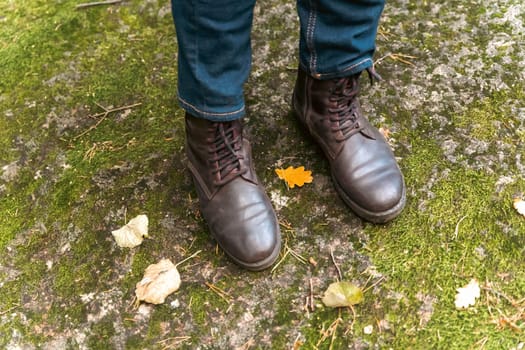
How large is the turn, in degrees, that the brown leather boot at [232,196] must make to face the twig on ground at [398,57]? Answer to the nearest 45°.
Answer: approximately 90° to its left

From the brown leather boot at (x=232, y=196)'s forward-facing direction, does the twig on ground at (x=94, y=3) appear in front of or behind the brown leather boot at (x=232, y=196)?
behind

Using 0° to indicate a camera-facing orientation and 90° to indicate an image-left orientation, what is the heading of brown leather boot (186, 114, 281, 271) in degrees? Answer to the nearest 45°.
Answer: approximately 315°

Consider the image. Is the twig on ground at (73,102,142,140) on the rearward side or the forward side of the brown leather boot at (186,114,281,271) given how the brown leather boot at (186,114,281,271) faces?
on the rearward side

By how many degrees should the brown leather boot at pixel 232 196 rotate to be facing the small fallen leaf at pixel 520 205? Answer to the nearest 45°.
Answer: approximately 45° to its left

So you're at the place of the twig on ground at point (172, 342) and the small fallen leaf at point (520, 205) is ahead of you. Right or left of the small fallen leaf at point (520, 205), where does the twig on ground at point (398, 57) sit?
left

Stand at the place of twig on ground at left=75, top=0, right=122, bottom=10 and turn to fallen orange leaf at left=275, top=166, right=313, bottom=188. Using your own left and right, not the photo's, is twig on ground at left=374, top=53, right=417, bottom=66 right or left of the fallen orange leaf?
left
